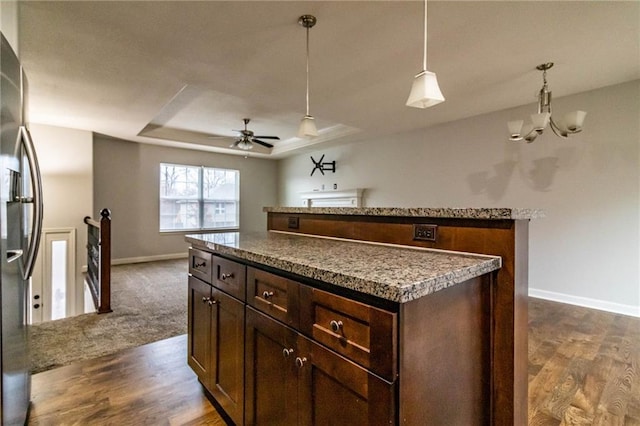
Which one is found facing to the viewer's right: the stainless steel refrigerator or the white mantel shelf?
the stainless steel refrigerator

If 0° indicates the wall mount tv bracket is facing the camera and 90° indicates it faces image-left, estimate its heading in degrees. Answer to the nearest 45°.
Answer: approximately 45°

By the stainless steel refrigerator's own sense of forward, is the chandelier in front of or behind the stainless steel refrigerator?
in front

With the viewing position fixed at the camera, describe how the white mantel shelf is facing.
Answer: facing the viewer and to the left of the viewer

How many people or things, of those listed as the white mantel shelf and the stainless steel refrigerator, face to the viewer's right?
1

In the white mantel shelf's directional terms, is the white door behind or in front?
in front

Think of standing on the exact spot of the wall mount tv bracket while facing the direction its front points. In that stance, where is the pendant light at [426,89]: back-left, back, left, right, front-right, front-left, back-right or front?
front-left

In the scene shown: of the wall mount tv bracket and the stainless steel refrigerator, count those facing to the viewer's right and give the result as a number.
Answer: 1

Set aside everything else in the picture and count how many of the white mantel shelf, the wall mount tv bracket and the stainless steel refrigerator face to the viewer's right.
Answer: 1

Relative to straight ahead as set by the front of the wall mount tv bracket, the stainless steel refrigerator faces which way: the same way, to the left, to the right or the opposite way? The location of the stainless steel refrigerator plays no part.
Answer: the opposite way

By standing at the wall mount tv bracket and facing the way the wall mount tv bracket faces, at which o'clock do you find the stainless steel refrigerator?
The stainless steel refrigerator is roughly at 11 o'clock from the wall mount tv bracket.

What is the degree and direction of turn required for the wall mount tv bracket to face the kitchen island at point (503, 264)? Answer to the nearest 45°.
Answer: approximately 45° to its left

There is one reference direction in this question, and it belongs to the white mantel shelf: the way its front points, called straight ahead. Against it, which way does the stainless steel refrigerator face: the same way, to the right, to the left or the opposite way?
the opposite way

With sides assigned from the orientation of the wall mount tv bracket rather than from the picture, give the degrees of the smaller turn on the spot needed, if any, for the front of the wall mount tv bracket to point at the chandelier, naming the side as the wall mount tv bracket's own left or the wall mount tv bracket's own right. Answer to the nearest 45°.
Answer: approximately 90° to the wall mount tv bracket's own left

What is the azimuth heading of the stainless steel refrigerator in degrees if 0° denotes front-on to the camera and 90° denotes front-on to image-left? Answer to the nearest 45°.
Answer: approximately 270°
